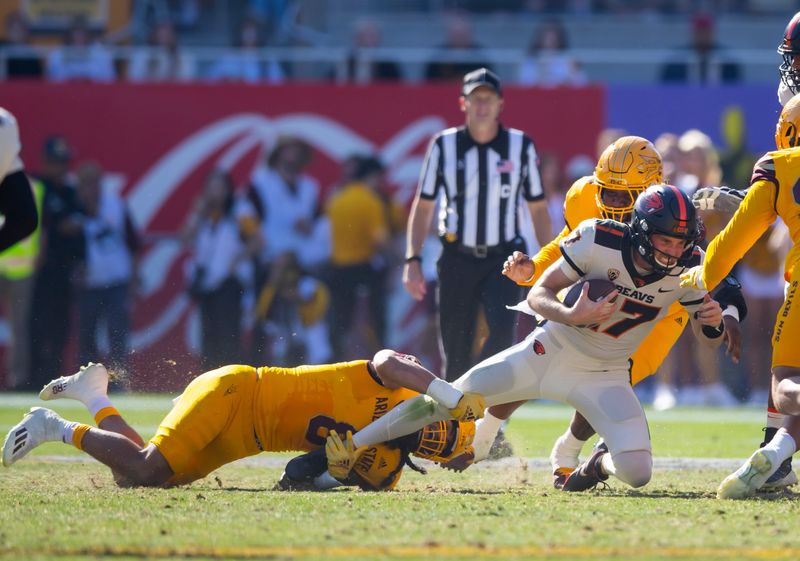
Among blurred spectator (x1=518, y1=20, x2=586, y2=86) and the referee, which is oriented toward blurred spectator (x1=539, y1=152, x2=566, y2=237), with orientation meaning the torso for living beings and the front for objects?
blurred spectator (x1=518, y1=20, x2=586, y2=86)

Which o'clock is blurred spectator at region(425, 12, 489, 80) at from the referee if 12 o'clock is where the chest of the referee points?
The blurred spectator is roughly at 6 o'clock from the referee.

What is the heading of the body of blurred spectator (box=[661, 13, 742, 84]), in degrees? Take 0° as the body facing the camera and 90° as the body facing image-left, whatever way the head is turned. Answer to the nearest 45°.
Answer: approximately 0°

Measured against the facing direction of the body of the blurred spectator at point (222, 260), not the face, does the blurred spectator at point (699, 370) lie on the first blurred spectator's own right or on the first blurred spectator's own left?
on the first blurred spectator's own left

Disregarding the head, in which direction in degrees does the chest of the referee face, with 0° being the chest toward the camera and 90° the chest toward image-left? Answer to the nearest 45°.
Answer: approximately 0°

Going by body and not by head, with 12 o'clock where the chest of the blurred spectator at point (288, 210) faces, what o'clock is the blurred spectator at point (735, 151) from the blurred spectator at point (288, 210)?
the blurred spectator at point (735, 151) is roughly at 9 o'clock from the blurred spectator at point (288, 210).
